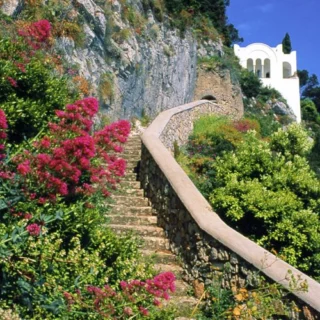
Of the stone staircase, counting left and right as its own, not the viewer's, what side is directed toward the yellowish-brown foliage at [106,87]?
back

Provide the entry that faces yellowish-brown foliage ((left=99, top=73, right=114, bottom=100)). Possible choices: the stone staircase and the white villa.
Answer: the white villa

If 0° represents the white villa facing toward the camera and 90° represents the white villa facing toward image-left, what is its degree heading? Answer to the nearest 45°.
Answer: approximately 0°

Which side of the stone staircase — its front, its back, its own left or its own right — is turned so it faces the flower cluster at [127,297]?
front

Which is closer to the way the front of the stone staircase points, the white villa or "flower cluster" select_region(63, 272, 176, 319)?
the flower cluster

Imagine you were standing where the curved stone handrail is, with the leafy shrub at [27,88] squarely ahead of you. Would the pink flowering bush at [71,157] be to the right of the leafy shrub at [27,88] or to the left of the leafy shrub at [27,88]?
left

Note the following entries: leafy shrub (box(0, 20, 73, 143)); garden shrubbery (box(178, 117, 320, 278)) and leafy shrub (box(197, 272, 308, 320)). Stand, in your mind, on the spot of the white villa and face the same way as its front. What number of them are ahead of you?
3

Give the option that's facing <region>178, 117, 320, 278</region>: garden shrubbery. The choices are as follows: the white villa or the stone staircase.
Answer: the white villa

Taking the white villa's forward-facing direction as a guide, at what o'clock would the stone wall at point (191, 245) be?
The stone wall is roughly at 12 o'clock from the white villa.

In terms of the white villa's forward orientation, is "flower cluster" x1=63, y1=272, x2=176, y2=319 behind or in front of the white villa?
in front

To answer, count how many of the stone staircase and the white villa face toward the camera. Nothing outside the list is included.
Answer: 2

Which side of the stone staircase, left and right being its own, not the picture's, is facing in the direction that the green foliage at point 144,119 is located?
back
